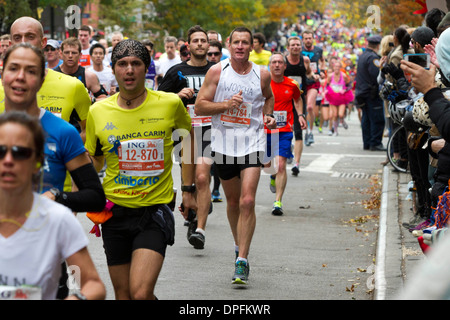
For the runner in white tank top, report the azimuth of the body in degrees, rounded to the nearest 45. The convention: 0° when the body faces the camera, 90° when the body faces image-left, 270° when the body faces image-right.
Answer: approximately 0°

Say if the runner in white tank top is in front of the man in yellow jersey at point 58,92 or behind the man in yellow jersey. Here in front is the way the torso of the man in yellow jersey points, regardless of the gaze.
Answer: behind

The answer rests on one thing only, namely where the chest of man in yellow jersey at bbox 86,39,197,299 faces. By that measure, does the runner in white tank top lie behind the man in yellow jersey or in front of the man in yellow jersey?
behind

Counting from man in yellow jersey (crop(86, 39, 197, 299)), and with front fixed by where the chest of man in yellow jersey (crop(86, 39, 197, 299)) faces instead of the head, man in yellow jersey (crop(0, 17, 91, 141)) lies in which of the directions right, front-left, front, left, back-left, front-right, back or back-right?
back-right

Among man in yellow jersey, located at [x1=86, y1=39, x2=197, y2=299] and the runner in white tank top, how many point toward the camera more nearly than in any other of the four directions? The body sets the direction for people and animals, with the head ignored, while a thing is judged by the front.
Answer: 2

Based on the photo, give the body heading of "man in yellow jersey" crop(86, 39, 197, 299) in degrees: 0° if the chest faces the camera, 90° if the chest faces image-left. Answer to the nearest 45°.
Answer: approximately 0°
